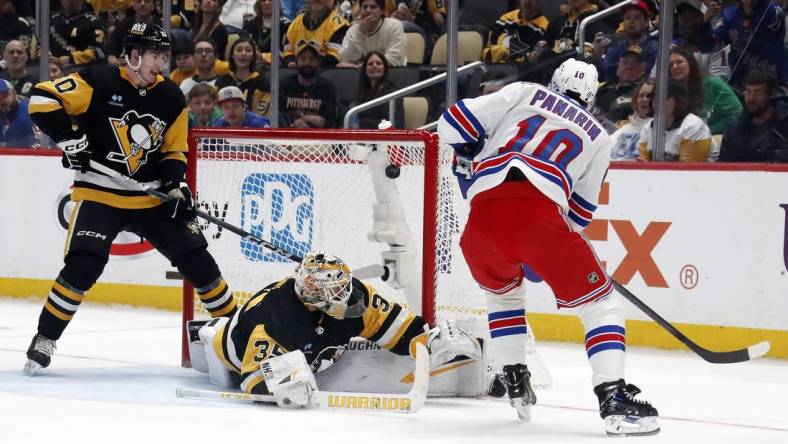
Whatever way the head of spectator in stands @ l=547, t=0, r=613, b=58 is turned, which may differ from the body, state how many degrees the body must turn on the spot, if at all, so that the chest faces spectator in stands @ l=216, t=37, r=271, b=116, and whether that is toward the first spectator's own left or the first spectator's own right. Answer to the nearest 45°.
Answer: approximately 90° to the first spectator's own right

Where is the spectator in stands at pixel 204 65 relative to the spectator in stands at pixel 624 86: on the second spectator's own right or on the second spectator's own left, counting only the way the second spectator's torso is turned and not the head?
on the second spectator's own right

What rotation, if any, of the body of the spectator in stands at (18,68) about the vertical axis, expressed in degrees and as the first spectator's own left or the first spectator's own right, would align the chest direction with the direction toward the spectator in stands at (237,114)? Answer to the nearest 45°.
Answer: approximately 45° to the first spectator's own left

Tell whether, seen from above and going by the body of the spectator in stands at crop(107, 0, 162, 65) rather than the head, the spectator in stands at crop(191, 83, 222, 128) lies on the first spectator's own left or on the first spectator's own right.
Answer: on the first spectator's own left

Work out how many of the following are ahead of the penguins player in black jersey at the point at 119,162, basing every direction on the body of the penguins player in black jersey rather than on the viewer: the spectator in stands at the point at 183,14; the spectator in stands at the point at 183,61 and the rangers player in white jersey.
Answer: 1

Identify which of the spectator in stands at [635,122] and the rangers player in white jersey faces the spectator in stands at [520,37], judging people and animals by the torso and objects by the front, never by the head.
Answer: the rangers player in white jersey

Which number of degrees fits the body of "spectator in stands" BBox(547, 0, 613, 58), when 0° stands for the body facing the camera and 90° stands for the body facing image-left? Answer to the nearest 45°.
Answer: approximately 0°

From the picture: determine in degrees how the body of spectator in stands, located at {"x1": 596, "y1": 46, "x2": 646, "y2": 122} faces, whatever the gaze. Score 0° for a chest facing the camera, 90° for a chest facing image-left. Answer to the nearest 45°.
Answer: approximately 0°

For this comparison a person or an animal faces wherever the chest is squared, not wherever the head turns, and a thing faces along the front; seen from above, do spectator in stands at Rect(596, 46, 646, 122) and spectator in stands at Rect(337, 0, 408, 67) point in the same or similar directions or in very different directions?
same or similar directions

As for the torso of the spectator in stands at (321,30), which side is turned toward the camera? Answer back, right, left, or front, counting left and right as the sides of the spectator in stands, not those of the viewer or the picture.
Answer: front

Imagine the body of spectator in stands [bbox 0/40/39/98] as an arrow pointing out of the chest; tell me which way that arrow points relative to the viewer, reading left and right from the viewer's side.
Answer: facing the viewer

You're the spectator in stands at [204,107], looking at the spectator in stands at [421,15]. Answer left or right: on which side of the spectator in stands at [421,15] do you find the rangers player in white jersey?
right

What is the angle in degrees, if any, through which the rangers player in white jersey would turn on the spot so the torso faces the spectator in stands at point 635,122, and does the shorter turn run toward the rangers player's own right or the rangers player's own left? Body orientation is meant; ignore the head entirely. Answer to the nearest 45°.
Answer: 0° — they already face them

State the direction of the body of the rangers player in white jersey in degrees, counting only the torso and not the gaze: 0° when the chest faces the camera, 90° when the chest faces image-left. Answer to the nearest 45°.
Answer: approximately 180°

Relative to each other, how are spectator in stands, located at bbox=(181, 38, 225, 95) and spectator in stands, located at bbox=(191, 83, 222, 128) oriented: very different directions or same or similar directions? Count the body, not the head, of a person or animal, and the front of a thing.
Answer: same or similar directions
